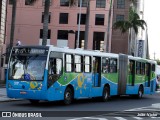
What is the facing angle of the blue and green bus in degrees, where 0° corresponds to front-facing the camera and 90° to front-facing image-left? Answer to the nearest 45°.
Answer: approximately 45°
